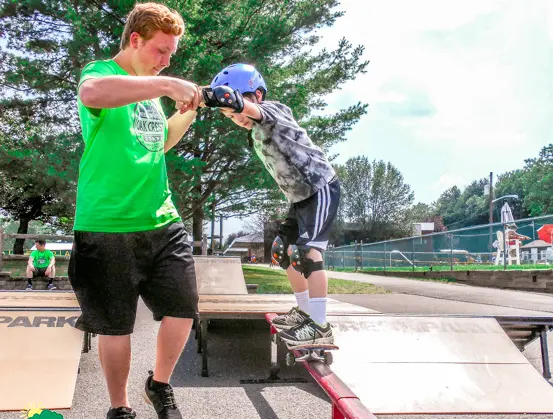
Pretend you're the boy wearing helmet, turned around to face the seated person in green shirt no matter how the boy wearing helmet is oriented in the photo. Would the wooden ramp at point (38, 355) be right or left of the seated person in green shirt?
left

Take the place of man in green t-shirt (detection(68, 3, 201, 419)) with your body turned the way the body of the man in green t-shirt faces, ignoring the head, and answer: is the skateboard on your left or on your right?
on your left

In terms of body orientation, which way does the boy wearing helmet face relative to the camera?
to the viewer's left

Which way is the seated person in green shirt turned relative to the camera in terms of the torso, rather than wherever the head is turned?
toward the camera

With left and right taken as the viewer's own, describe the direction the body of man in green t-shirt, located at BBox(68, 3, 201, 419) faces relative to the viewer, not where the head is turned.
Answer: facing the viewer and to the right of the viewer

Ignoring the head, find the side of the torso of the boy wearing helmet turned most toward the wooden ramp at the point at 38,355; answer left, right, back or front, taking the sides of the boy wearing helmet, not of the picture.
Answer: front

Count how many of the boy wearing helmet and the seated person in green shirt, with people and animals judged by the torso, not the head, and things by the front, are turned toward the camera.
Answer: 1

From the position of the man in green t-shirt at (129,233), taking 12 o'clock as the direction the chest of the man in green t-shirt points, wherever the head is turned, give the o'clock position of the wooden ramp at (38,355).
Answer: The wooden ramp is roughly at 7 o'clock from the man in green t-shirt.

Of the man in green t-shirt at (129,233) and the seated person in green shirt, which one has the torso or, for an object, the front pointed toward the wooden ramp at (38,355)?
the seated person in green shirt

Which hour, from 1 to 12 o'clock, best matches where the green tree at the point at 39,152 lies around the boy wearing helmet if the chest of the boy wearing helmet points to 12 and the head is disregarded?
The green tree is roughly at 2 o'clock from the boy wearing helmet.

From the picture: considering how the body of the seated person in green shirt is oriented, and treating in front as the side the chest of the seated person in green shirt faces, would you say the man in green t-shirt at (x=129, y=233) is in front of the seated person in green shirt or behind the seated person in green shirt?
in front

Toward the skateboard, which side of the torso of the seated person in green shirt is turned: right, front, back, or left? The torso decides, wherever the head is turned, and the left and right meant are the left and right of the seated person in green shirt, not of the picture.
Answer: front
